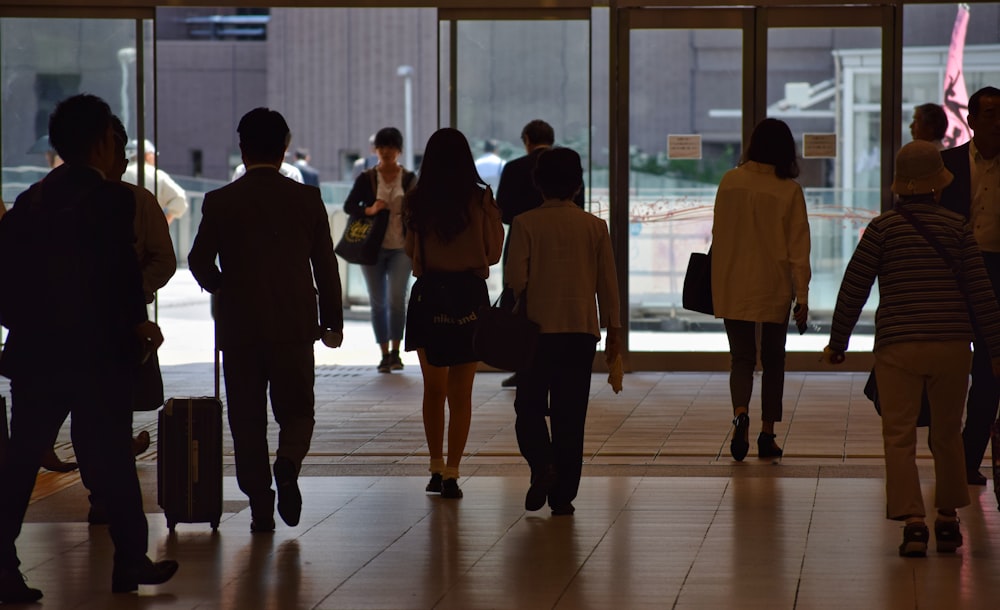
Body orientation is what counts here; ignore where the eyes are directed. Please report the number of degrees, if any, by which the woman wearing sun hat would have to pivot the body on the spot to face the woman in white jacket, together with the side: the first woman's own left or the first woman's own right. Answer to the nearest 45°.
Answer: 0° — they already face them

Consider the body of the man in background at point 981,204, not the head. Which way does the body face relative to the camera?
toward the camera

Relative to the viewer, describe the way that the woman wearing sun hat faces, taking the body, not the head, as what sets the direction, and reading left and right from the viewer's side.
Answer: facing away from the viewer

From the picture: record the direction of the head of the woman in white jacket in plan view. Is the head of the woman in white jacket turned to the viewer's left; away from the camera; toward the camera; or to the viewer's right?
away from the camera

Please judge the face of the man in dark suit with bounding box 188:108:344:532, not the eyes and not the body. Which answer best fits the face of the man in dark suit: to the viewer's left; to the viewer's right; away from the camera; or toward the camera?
away from the camera

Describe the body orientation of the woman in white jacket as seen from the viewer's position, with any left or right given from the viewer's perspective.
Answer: facing away from the viewer

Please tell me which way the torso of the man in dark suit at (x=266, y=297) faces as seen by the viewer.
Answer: away from the camera

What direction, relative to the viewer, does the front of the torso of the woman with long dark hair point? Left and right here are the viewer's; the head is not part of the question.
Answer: facing away from the viewer

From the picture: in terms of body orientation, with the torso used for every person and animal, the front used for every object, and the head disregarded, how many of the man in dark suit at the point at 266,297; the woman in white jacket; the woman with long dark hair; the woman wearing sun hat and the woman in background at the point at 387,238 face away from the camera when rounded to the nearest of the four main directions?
4

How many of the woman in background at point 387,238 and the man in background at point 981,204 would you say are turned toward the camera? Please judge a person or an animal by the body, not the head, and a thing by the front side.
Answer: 2

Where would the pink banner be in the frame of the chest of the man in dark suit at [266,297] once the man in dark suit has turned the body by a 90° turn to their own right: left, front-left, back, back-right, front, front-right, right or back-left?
front-left

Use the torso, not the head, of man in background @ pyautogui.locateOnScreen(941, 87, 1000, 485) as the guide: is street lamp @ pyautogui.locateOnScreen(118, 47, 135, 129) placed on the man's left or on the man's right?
on the man's right

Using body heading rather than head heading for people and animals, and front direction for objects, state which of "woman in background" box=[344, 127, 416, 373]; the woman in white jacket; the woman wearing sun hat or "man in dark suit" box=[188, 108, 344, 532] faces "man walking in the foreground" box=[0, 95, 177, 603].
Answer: the woman in background

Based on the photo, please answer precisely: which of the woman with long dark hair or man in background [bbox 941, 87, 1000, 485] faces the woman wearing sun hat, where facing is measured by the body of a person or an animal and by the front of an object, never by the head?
the man in background

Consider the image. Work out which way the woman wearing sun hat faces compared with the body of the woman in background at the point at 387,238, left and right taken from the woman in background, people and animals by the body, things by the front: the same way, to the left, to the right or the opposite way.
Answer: the opposite way
